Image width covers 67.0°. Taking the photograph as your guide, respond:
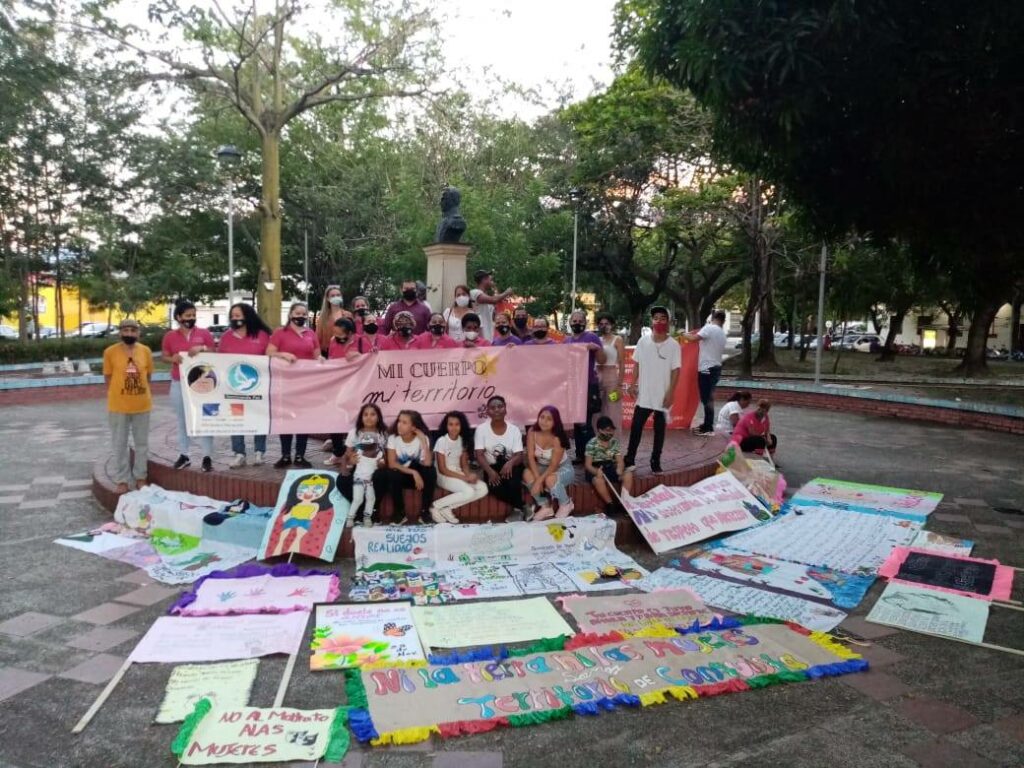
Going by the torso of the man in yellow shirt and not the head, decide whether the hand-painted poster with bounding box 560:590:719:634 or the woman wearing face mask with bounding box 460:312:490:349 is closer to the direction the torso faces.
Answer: the hand-painted poster

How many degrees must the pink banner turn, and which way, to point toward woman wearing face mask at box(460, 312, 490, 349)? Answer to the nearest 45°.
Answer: approximately 135° to its left

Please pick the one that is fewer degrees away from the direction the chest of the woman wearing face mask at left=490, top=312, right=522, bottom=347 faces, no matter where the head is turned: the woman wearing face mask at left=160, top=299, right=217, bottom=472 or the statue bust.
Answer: the woman wearing face mask

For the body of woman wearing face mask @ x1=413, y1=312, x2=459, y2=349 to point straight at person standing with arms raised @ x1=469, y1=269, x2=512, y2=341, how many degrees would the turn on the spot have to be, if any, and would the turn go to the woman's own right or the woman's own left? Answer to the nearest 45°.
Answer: approximately 180°

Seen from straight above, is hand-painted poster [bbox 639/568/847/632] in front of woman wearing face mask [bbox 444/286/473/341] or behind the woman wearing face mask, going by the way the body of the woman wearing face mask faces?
in front

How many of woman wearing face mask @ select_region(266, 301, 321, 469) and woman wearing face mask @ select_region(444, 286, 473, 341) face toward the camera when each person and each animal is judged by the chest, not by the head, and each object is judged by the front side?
2

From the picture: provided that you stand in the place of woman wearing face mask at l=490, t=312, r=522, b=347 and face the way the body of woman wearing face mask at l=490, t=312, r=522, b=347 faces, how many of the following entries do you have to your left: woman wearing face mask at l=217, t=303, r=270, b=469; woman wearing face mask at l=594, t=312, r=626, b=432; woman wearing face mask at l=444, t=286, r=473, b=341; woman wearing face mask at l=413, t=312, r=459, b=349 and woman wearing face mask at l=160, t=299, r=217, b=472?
1

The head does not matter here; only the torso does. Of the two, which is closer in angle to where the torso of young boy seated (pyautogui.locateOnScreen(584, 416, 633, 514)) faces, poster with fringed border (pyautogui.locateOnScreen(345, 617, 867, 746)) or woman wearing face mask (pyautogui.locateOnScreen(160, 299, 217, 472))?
the poster with fringed border

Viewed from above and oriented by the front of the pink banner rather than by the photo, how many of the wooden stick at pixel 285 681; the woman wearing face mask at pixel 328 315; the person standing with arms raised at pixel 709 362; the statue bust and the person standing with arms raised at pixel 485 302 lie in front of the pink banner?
1
